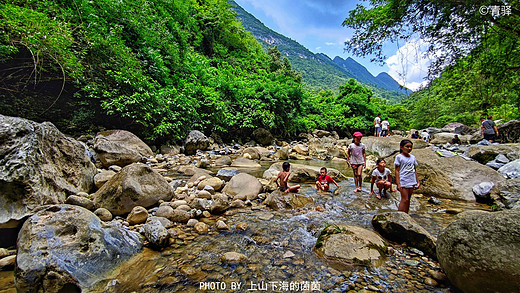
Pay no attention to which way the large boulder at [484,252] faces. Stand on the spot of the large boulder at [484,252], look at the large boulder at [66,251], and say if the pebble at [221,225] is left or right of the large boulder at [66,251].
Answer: right

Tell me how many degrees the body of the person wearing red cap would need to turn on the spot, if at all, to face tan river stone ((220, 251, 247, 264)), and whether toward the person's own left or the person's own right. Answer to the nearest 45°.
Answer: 0° — they already face it

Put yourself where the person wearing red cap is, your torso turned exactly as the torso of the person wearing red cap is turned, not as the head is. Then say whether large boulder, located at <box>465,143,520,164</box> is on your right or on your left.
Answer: on your left

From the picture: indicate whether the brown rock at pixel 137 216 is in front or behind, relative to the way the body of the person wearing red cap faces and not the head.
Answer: in front

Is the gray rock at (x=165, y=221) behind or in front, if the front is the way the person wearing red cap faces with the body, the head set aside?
in front

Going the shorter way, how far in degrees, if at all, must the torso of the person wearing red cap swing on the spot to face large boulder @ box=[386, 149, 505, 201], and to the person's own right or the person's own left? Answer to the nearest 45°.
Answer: approximately 90° to the person's own left

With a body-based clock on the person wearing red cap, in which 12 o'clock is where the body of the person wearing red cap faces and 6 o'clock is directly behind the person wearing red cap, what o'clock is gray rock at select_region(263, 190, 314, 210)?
The gray rock is roughly at 1 o'clock from the person wearing red cap.

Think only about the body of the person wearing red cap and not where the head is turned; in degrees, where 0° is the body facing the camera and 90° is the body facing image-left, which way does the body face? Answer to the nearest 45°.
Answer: approximately 0°

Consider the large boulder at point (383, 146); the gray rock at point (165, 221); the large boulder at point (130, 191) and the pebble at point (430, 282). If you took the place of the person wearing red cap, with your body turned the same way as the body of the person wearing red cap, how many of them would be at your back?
1

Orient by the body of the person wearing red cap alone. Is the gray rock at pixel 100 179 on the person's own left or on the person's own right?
on the person's own right

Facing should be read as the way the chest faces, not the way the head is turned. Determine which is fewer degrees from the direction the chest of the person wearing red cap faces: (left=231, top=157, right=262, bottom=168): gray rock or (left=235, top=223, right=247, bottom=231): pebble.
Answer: the pebble

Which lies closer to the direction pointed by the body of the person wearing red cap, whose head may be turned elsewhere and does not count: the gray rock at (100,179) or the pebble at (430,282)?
the pebble

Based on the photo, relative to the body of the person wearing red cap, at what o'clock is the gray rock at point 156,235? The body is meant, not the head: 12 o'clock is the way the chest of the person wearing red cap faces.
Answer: The gray rock is roughly at 1 o'clock from the person wearing red cap.

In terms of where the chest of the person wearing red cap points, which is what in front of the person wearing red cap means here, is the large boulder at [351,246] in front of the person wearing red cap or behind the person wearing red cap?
in front

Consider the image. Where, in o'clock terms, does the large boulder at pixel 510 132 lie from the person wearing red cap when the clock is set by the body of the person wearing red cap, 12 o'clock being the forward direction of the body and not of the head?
The large boulder is roughly at 7 o'clock from the person wearing red cap.
